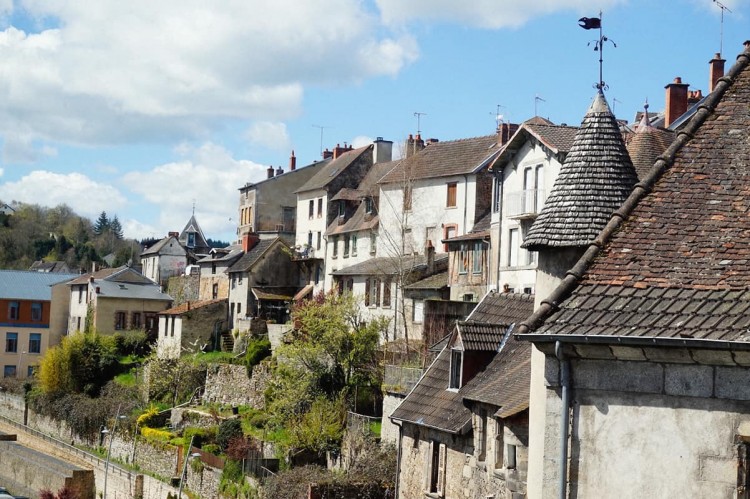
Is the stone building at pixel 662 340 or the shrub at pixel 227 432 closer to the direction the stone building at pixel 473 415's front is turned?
the stone building

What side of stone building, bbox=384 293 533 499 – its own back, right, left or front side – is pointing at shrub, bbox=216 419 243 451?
right

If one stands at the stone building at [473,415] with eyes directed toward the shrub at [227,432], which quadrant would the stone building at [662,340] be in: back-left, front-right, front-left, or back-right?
back-left

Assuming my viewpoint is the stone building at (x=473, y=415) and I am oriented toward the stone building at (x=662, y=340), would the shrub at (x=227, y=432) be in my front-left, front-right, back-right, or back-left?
back-right

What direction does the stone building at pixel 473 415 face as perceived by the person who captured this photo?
facing the viewer and to the left of the viewer

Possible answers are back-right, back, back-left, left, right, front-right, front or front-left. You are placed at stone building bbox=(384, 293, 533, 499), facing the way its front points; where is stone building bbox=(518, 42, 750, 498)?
front-left
